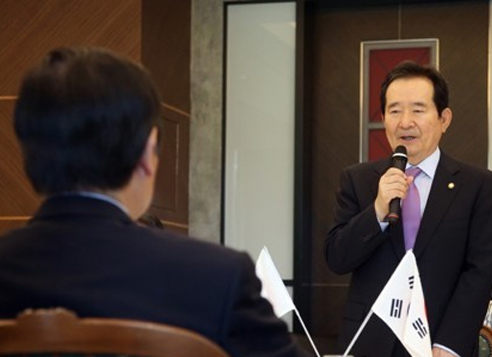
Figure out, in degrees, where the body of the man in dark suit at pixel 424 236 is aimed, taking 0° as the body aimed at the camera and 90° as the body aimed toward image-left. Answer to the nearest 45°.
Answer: approximately 45°

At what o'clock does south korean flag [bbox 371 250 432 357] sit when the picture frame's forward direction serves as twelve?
The south korean flag is roughly at 12 o'clock from the picture frame.

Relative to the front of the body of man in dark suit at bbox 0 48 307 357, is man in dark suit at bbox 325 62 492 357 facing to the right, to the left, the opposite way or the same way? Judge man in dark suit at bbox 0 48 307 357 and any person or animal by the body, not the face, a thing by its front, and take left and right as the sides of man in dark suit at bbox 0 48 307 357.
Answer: the opposite way

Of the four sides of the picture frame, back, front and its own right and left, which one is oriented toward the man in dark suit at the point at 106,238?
front

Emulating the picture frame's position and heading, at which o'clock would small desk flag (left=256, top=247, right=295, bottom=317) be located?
The small desk flag is roughly at 12 o'clock from the picture frame.

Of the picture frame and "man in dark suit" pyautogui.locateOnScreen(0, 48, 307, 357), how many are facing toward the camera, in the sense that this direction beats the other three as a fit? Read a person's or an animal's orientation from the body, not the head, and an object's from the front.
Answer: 1

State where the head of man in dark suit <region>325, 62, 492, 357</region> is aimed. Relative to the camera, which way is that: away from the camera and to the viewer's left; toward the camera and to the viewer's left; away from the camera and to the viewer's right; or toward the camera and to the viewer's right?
toward the camera and to the viewer's left

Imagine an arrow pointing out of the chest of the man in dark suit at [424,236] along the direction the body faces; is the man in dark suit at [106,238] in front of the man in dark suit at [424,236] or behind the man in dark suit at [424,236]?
in front

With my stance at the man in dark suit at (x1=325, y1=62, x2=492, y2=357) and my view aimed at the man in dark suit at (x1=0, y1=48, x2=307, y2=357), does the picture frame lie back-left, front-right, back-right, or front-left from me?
back-right

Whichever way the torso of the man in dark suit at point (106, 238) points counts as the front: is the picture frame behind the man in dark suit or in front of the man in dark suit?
in front

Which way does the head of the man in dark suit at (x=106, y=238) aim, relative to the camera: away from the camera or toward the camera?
away from the camera

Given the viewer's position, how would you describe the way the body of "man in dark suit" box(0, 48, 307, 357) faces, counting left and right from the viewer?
facing away from the viewer and to the right of the viewer
